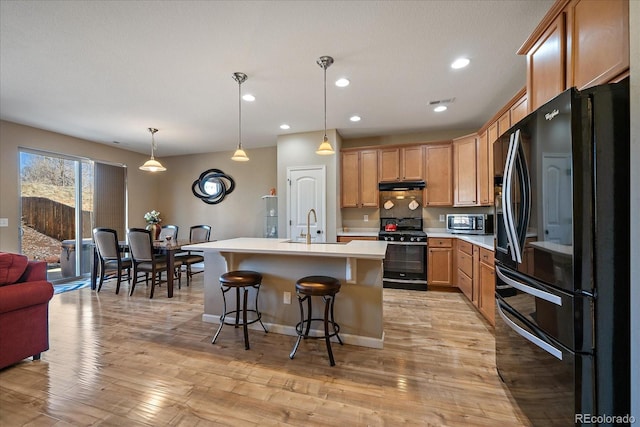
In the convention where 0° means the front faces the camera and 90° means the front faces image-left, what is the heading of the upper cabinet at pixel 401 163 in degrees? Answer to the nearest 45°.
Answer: approximately 0°

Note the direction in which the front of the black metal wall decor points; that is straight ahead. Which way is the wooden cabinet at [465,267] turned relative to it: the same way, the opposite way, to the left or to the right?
to the right

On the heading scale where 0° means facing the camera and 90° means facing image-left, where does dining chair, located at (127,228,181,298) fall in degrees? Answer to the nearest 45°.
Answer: approximately 225°

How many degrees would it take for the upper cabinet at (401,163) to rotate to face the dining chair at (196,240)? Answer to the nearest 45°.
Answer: approximately 90° to its right

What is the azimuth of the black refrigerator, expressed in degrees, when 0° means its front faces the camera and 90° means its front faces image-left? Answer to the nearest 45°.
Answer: approximately 45°
